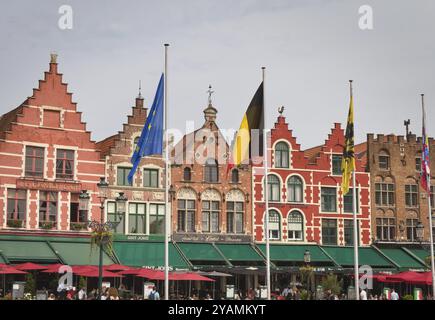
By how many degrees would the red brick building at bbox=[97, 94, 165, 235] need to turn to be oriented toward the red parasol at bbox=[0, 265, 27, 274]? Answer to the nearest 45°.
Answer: approximately 45° to its right

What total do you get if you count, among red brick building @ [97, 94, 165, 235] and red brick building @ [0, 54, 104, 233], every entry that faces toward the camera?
2

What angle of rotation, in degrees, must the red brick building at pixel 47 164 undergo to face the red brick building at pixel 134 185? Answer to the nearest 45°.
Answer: approximately 90° to its left

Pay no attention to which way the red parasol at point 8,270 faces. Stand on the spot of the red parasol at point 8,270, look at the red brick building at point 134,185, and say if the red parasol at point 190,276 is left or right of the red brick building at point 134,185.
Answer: right

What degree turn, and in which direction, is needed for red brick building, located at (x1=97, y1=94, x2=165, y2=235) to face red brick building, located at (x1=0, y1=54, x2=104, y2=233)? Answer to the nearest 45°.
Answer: approximately 90° to its right

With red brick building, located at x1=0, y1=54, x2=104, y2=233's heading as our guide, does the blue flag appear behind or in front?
in front

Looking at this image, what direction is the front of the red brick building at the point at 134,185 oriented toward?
toward the camera

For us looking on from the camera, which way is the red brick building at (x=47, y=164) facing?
facing the viewer

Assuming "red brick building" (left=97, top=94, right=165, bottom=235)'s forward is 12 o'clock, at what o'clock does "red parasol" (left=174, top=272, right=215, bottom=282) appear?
The red parasol is roughly at 11 o'clock from the red brick building.

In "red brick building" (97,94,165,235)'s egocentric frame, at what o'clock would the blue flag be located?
The blue flag is roughly at 12 o'clock from the red brick building.

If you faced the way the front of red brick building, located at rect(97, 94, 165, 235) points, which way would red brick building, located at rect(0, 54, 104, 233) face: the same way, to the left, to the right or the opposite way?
the same way

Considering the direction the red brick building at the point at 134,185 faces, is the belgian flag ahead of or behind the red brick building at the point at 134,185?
ahead

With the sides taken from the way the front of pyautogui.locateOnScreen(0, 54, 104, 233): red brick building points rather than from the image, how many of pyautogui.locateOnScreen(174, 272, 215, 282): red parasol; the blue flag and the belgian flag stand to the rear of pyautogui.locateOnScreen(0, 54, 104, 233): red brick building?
0
